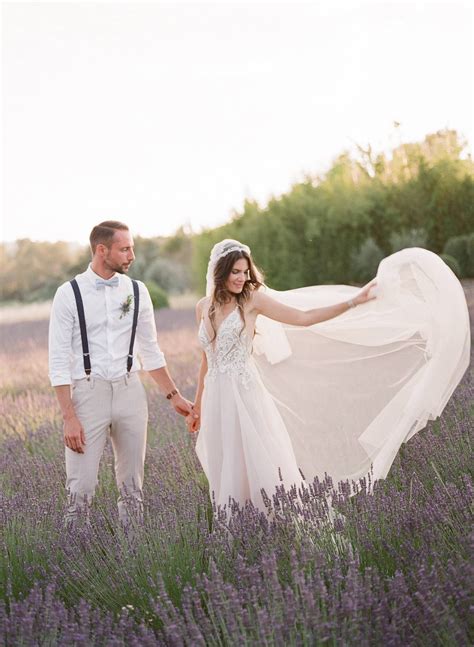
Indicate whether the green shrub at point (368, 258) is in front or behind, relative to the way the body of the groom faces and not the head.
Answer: behind

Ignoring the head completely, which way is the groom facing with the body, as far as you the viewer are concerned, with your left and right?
facing the viewer

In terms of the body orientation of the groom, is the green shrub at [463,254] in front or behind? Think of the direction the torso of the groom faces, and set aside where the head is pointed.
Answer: behind

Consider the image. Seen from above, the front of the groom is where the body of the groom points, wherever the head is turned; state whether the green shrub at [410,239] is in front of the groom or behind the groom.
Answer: behind

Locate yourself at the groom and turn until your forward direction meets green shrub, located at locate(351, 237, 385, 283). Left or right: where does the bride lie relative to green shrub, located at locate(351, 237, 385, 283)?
right

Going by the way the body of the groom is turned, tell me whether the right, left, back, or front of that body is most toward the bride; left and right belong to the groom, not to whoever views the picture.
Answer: left
